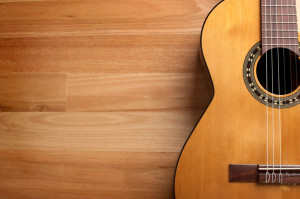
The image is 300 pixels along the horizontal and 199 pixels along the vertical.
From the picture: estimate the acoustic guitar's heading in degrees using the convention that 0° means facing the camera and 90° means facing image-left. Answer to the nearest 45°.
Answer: approximately 0°
